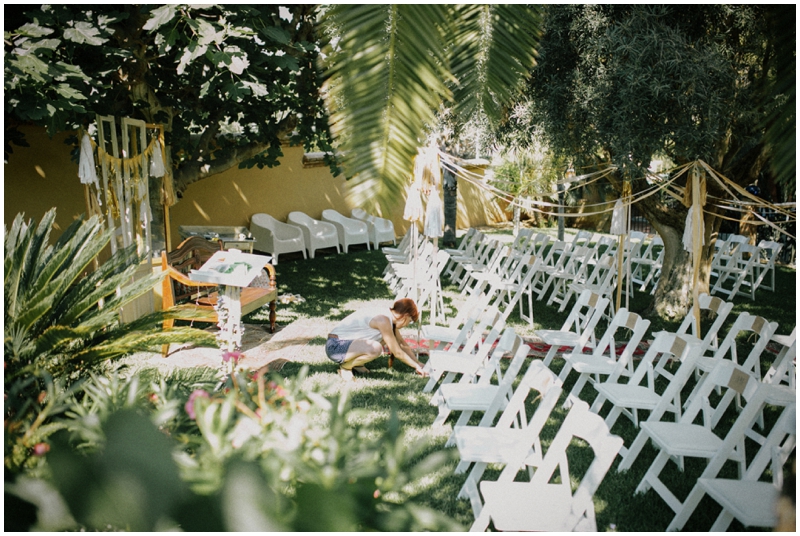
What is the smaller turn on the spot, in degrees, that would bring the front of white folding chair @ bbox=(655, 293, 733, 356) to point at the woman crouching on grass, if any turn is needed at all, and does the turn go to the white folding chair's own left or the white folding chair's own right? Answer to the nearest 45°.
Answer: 0° — it already faces them

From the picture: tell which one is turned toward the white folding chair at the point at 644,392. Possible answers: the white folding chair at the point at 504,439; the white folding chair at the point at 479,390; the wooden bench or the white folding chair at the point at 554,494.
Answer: the wooden bench

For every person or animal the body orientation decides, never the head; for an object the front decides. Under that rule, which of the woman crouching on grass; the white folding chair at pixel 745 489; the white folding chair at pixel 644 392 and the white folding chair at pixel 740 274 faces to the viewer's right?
the woman crouching on grass

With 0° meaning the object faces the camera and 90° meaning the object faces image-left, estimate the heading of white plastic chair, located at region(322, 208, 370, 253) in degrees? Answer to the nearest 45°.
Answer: approximately 315°

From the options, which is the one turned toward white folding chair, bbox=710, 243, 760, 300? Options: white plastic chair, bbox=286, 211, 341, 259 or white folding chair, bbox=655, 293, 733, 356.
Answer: the white plastic chair

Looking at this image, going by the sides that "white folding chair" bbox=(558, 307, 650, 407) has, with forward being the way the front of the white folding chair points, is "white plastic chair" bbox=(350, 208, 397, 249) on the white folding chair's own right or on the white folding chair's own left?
on the white folding chair's own right

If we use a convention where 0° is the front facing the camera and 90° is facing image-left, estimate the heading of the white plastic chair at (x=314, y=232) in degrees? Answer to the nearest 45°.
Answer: approximately 315°

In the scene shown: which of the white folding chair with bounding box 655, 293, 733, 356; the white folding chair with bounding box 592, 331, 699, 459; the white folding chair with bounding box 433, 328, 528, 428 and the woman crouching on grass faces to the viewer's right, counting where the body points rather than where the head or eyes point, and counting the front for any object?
the woman crouching on grass

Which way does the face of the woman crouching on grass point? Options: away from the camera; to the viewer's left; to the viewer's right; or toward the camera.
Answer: to the viewer's right

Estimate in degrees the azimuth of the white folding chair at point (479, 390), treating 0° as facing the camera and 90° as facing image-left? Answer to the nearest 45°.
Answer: approximately 45°
